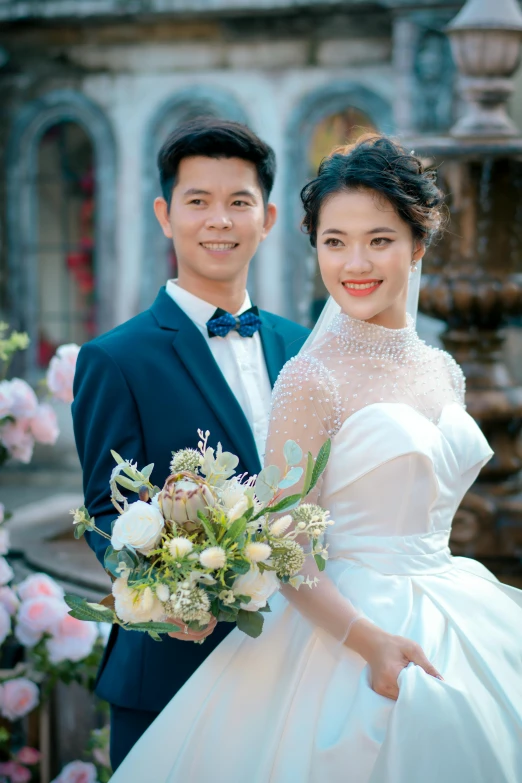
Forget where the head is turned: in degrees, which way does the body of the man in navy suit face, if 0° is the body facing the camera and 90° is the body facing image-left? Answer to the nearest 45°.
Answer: approximately 315°

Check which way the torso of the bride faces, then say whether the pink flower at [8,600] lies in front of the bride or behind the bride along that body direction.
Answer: behind

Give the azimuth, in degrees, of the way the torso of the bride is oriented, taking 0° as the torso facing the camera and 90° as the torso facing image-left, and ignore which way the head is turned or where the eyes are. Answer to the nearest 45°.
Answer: approximately 315°

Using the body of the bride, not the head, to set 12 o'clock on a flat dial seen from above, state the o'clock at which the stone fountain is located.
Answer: The stone fountain is roughly at 8 o'clock from the bride.

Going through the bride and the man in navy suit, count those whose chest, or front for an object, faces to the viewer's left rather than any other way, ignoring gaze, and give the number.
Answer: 0
